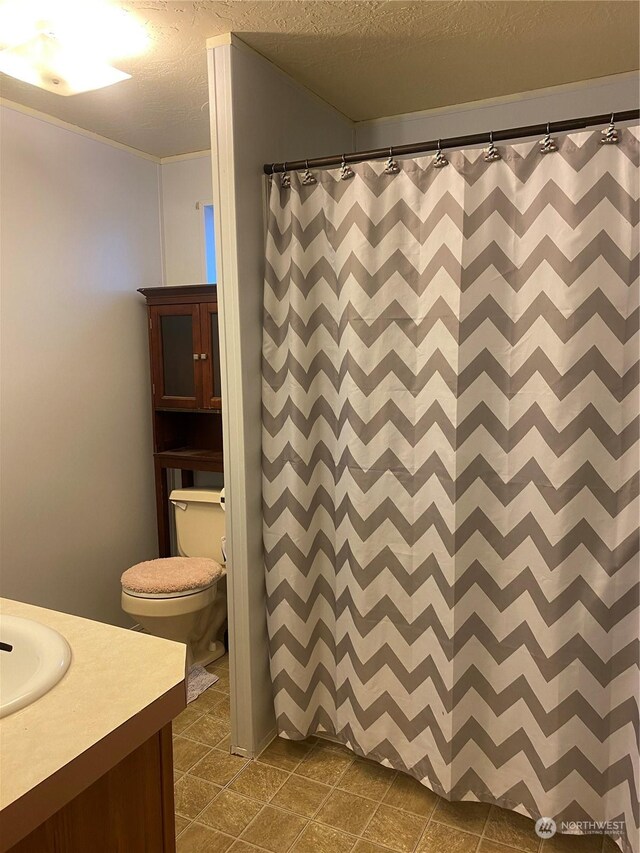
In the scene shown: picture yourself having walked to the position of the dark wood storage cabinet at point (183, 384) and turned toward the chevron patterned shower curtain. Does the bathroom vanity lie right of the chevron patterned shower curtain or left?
right

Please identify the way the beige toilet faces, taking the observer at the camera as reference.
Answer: facing the viewer and to the left of the viewer

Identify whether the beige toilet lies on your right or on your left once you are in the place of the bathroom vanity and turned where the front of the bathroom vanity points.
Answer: on your left

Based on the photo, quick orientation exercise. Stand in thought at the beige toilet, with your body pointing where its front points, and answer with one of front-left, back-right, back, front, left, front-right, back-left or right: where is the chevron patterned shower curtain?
left

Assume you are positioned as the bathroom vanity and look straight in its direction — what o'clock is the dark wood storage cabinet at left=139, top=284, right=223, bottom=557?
The dark wood storage cabinet is roughly at 8 o'clock from the bathroom vanity.

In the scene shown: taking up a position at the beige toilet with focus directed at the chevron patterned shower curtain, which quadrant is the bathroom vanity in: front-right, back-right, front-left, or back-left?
front-right

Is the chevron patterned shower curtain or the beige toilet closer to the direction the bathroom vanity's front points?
the chevron patterned shower curtain

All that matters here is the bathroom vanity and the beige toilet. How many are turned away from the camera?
0

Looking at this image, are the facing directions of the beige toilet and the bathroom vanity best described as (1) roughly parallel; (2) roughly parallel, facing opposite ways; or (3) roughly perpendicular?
roughly perpendicular

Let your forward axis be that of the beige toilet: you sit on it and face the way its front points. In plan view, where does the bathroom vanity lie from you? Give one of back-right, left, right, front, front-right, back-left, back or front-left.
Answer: front-left

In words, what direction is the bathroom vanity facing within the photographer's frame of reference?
facing the viewer and to the right of the viewer
